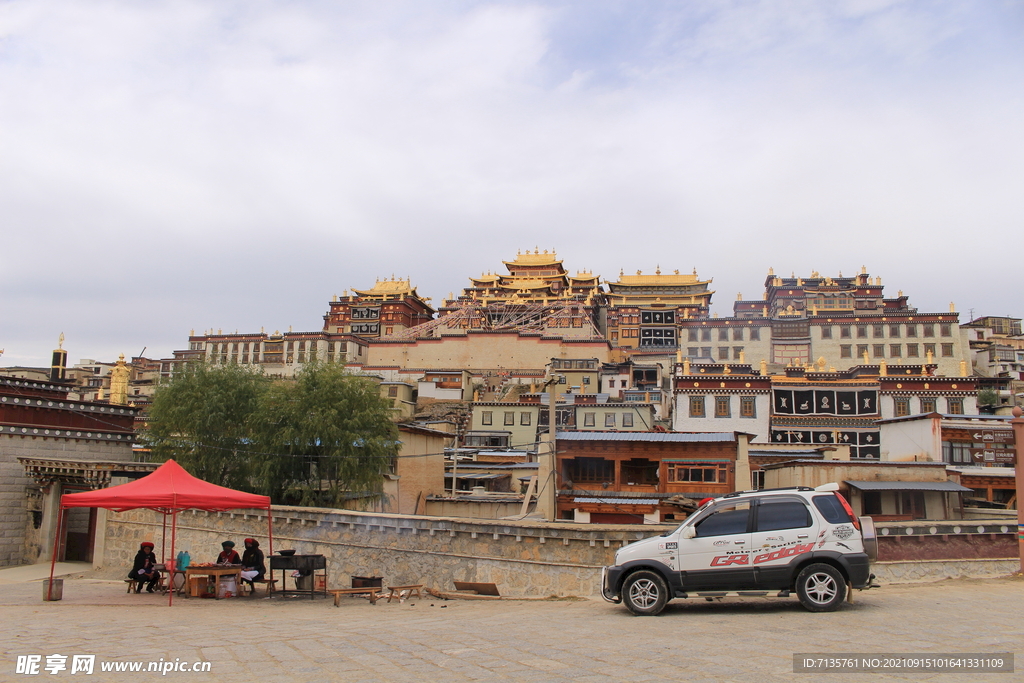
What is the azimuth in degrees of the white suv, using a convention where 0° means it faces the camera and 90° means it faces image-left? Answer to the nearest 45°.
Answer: approximately 90°

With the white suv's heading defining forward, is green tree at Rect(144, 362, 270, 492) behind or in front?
in front

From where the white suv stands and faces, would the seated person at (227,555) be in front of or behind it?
in front

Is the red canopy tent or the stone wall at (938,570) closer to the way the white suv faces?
the red canopy tent

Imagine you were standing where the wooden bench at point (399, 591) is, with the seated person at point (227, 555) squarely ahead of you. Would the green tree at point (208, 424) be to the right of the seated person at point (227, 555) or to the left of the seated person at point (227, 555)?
right

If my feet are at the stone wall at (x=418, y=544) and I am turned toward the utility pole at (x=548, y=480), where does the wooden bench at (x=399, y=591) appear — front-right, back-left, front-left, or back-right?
back-right

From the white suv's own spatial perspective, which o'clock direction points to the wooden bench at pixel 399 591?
The wooden bench is roughly at 1 o'clock from the white suv.

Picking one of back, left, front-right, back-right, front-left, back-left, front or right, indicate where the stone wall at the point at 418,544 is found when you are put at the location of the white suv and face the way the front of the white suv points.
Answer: front-right

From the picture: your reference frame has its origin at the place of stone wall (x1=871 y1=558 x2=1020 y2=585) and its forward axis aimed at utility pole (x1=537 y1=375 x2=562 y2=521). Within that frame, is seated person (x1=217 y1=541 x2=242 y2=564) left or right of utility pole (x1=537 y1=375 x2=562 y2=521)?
left

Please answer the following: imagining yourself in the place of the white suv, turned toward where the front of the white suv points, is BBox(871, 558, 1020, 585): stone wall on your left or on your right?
on your right

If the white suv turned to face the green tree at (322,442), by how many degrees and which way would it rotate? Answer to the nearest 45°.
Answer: approximately 45° to its right
